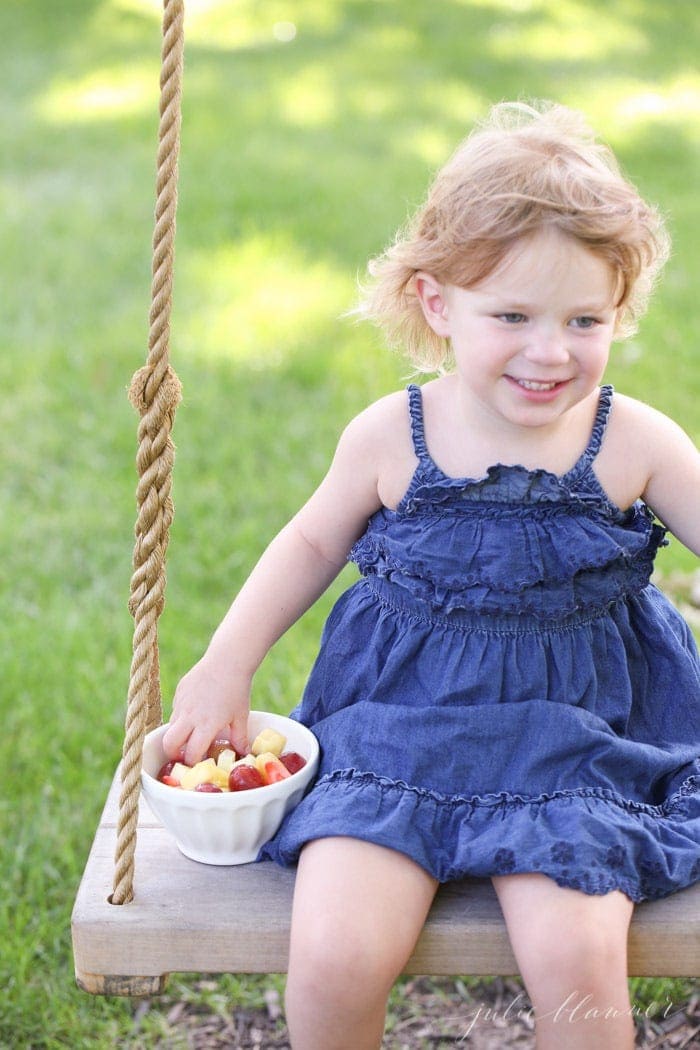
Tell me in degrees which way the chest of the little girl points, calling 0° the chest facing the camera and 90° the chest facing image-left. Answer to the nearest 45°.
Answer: approximately 0°
